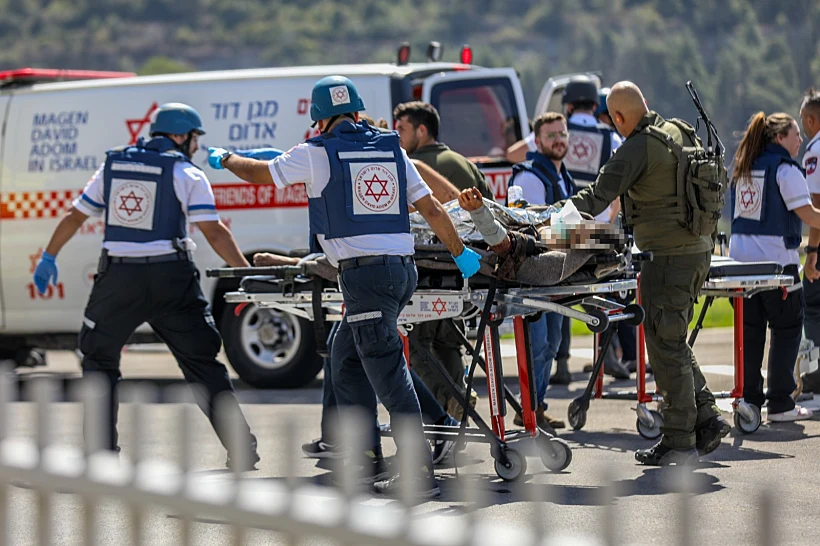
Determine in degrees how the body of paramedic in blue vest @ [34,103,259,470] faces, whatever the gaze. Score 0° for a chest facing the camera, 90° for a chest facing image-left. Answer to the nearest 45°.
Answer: approximately 225°

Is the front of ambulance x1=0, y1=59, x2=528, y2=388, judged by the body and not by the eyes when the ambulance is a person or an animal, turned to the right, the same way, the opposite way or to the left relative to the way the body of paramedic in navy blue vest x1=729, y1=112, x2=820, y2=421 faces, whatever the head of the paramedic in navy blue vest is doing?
the opposite way

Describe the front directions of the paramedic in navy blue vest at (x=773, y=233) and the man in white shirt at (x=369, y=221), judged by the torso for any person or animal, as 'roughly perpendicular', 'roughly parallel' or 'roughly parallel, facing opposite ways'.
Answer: roughly perpendicular

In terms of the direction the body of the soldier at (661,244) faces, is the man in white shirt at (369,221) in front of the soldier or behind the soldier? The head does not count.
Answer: in front

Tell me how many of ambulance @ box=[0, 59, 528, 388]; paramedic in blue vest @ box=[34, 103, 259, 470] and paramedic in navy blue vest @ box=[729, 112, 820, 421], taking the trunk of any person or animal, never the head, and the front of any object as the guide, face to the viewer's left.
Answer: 1

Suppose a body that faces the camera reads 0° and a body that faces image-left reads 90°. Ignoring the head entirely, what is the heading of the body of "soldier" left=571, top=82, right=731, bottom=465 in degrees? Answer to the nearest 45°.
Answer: approximately 90°

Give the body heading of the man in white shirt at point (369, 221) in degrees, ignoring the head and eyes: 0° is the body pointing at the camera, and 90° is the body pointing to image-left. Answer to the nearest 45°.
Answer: approximately 135°
